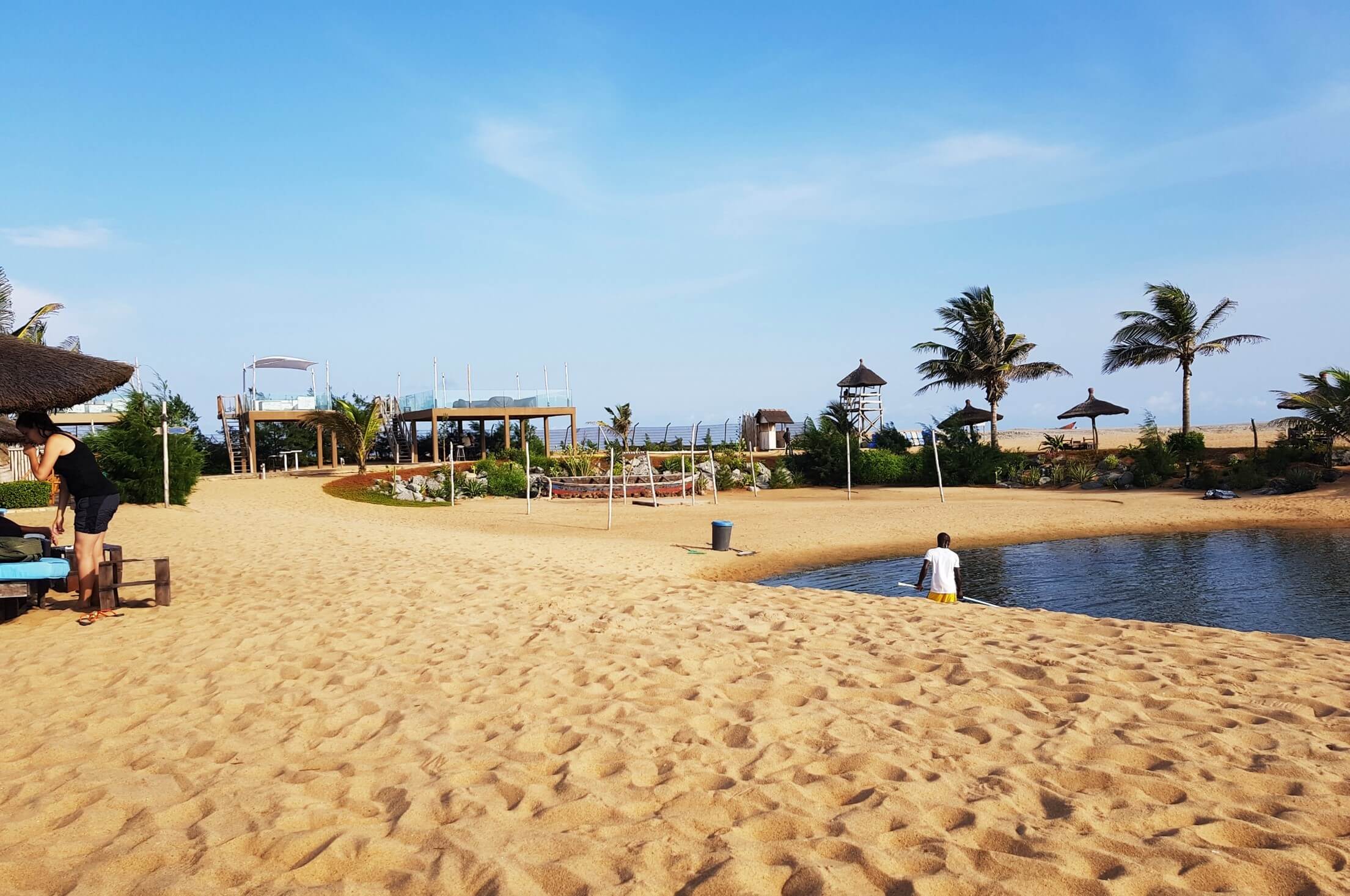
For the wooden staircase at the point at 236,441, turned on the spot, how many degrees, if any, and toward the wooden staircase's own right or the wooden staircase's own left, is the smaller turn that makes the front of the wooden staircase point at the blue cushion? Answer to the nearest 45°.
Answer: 0° — it already faces it

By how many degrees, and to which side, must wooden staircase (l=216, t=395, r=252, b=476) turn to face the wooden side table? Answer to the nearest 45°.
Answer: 0° — it already faces it

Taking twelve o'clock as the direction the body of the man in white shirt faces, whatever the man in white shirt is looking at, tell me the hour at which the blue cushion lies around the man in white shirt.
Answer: The blue cushion is roughly at 8 o'clock from the man in white shirt.

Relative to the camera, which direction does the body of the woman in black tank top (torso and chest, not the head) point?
to the viewer's left

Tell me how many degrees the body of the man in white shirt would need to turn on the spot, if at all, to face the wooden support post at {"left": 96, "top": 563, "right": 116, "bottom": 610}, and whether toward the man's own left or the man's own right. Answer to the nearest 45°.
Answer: approximately 135° to the man's own left

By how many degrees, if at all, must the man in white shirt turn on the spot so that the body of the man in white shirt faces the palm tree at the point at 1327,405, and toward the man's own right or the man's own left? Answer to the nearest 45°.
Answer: approximately 45° to the man's own right

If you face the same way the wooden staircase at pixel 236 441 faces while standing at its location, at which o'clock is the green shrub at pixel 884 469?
The green shrub is roughly at 10 o'clock from the wooden staircase.

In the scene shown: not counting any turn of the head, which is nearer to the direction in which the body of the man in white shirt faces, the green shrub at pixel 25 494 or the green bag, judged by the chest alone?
the green shrub

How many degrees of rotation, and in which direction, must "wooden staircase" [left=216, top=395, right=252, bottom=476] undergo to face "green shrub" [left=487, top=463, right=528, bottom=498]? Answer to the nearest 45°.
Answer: approximately 45° to its left

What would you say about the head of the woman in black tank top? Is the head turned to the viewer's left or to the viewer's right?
to the viewer's left

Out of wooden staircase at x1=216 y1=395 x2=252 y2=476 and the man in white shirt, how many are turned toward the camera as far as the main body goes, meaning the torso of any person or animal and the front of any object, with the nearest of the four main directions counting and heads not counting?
1

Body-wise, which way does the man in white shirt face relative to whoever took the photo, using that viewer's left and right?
facing away from the viewer
